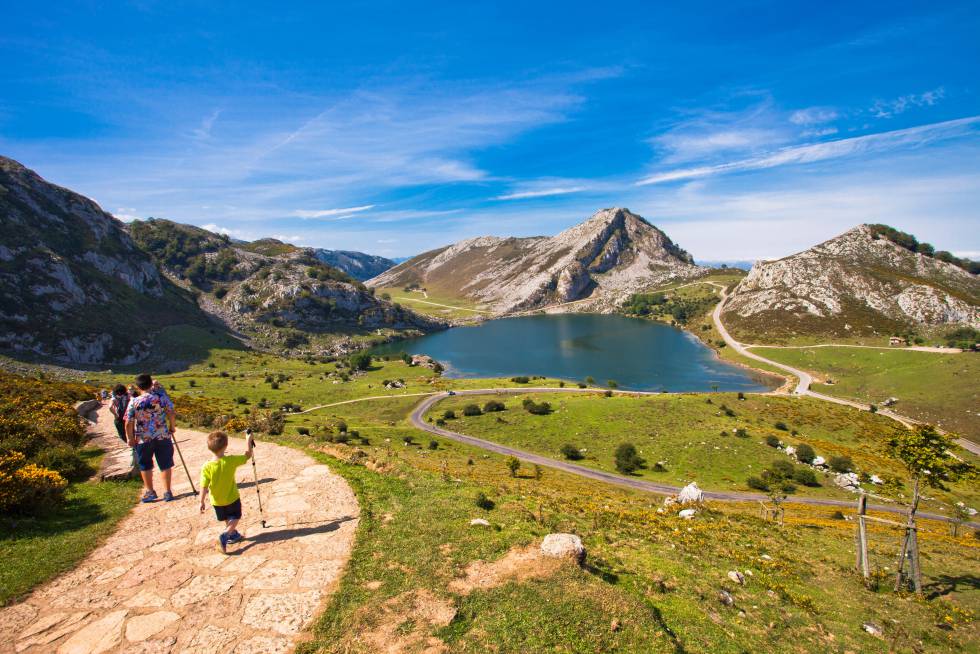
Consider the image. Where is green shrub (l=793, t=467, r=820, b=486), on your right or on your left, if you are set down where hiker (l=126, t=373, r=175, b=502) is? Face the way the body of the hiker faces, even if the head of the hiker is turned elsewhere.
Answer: on your right

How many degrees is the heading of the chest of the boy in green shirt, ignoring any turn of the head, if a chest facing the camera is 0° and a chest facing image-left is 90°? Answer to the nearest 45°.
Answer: approximately 180°

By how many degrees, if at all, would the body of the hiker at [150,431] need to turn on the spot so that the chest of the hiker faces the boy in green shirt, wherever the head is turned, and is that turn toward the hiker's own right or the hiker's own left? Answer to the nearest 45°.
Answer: approximately 180°

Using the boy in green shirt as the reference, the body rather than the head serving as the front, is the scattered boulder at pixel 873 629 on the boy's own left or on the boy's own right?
on the boy's own right

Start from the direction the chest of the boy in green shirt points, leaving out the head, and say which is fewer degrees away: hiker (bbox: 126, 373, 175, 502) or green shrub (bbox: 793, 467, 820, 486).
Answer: the hiker

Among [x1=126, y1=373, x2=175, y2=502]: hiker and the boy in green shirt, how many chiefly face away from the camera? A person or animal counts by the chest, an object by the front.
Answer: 2

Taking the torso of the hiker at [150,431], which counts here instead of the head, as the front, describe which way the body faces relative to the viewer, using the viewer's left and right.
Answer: facing away from the viewer
